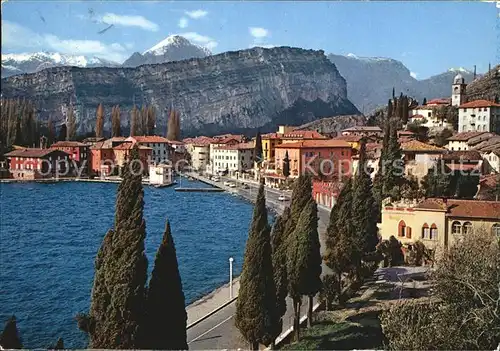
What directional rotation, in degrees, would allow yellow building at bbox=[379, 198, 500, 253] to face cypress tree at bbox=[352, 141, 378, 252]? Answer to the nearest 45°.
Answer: approximately 45° to its right

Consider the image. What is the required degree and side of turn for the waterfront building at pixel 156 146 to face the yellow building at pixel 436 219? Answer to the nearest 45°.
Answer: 0° — it already faces it

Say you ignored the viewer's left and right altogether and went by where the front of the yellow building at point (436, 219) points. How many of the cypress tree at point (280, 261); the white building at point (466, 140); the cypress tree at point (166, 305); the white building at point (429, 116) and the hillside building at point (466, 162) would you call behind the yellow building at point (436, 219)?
3

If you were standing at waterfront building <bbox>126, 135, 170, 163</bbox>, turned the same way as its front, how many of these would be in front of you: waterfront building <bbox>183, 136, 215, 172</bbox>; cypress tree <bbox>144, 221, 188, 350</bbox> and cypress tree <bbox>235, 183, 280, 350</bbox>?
2

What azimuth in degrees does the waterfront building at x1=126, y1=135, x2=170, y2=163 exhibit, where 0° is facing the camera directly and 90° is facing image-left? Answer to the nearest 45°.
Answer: approximately 0°

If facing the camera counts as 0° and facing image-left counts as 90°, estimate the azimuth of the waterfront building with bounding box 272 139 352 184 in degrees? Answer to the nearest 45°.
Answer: approximately 45°

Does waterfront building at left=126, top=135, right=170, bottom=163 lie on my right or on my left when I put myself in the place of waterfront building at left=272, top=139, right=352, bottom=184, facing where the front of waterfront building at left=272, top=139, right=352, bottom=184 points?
on my right

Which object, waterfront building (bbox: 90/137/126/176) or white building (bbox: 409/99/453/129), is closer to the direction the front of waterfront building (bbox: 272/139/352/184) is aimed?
the waterfront building
